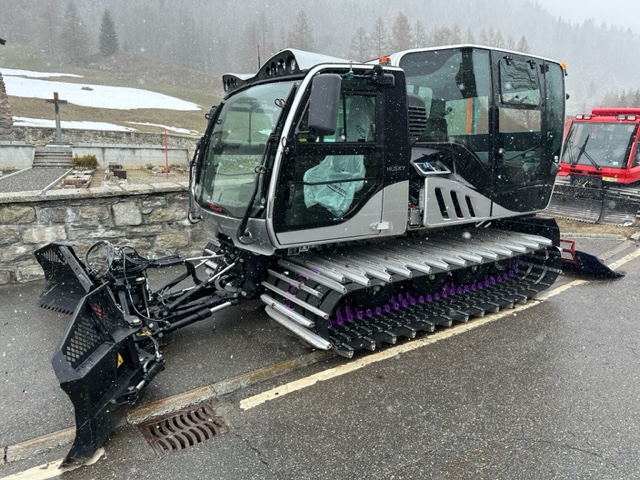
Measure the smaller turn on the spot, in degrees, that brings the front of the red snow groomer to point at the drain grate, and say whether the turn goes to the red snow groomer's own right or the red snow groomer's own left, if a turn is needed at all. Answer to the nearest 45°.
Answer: approximately 45° to the red snow groomer's own left

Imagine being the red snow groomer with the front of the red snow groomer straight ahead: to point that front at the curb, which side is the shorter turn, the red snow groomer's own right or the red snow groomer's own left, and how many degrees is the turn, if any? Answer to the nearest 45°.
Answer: approximately 45° to the red snow groomer's own left

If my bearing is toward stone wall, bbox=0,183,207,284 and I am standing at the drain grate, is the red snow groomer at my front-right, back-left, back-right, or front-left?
front-right

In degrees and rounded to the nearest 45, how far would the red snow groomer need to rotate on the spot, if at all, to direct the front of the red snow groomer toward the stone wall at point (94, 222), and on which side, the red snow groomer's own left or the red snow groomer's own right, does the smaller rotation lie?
0° — it already faces it

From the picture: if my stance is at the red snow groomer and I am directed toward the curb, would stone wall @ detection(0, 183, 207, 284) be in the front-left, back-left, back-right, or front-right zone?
front-right

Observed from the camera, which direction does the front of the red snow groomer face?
facing the viewer and to the left of the viewer

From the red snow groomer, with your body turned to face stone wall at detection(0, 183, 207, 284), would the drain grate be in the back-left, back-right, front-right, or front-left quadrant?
front-left
